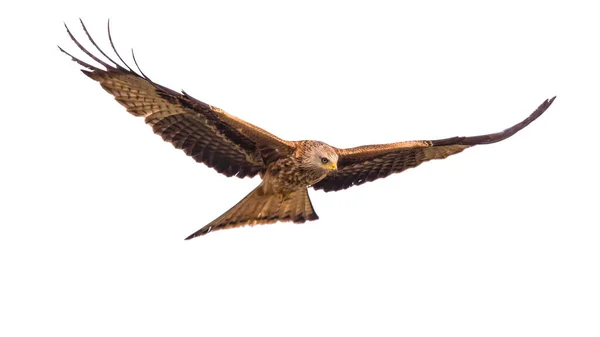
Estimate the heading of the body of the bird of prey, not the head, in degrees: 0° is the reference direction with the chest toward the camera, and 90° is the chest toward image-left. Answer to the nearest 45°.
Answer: approximately 315°
